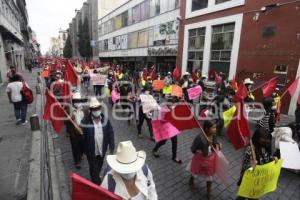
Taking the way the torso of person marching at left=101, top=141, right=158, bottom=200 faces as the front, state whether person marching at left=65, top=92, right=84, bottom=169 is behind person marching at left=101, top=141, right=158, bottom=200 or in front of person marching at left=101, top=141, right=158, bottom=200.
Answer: behind

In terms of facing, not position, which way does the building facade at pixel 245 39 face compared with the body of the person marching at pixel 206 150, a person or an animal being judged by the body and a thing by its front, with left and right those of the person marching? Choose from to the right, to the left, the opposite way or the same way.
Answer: to the right

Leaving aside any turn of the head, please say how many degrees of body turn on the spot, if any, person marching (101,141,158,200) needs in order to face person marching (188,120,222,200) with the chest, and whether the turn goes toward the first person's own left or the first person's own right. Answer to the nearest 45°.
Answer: approximately 135° to the first person's own left

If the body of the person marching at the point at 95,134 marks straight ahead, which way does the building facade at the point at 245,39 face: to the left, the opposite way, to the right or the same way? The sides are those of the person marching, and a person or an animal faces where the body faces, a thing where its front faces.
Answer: to the right

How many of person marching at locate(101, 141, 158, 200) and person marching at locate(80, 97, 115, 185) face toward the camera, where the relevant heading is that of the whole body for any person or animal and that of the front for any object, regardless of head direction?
2

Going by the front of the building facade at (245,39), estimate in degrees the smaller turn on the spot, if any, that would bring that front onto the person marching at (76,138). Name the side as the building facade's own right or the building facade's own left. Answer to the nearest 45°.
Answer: approximately 45° to the building facade's own left

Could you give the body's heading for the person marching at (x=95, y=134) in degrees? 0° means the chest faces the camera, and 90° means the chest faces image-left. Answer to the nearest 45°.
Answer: approximately 0°

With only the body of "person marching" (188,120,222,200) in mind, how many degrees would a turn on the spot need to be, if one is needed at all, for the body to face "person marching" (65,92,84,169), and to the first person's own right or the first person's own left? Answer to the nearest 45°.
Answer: approximately 135° to the first person's own right

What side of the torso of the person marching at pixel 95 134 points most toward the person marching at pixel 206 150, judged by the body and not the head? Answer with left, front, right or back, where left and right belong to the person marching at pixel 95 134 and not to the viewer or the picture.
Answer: left

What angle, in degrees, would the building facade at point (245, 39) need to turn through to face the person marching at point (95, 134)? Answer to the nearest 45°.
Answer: approximately 45° to its left
